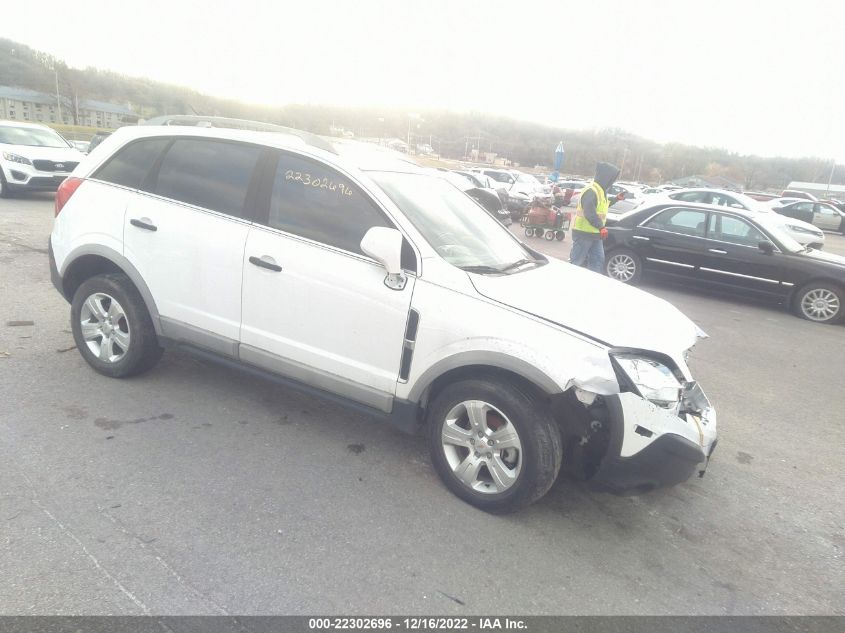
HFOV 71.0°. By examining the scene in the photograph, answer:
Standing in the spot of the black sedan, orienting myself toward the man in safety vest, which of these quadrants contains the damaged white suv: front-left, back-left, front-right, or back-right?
front-left

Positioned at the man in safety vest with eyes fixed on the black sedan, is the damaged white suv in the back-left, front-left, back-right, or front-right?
back-right

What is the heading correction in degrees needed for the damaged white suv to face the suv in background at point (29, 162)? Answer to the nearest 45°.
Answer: approximately 180°

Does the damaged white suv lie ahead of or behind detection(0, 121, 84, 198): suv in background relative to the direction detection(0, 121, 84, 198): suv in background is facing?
ahead

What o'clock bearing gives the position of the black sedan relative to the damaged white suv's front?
The black sedan is roughly at 9 o'clock from the damaged white suv.

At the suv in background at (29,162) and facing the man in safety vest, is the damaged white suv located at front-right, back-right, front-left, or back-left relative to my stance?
front-right

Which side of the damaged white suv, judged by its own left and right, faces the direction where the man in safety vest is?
left

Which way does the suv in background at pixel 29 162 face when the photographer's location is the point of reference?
facing the viewer and to the right of the viewer

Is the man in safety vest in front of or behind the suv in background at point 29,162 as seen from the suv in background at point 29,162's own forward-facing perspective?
in front

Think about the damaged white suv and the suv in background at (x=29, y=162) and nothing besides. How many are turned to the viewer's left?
0
